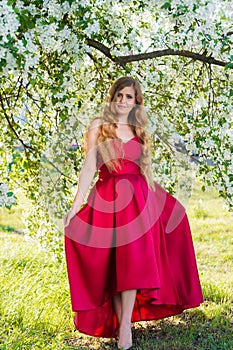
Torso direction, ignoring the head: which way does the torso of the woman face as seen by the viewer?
toward the camera

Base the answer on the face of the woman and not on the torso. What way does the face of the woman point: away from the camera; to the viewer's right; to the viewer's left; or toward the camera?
toward the camera
